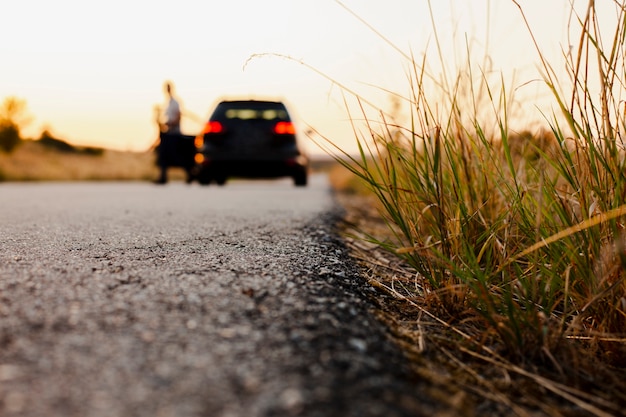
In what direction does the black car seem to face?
away from the camera
